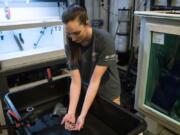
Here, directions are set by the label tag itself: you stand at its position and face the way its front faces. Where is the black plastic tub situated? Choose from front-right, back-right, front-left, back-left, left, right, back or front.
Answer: front

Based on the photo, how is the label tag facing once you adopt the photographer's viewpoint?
facing the viewer and to the left of the viewer
